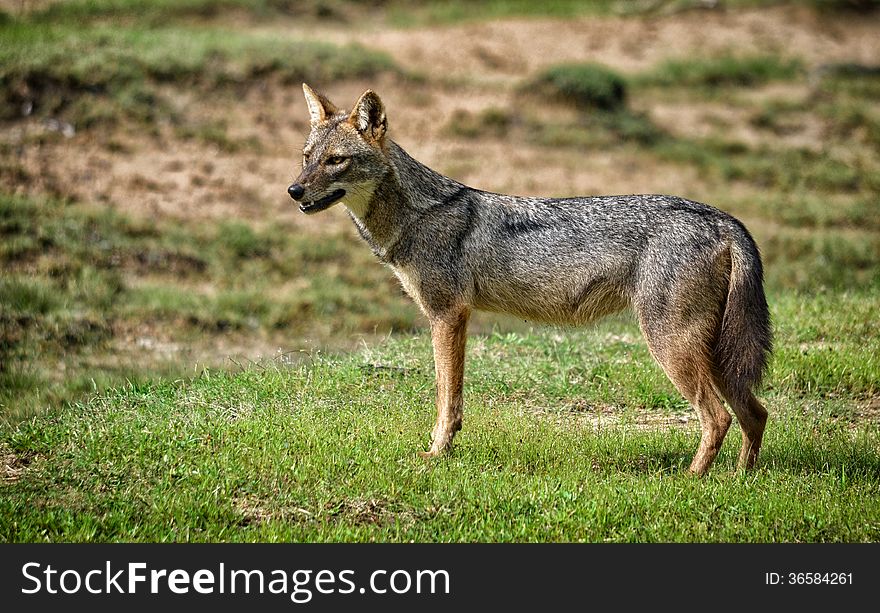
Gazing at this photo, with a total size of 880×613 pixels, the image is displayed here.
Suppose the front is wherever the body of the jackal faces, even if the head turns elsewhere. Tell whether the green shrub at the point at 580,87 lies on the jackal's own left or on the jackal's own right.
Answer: on the jackal's own right

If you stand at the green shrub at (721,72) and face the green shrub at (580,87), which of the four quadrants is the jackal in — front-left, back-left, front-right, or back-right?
front-left

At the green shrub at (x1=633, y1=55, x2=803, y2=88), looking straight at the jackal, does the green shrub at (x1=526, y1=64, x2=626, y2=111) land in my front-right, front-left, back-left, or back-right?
front-right

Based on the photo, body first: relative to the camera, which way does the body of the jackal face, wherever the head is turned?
to the viewer's left

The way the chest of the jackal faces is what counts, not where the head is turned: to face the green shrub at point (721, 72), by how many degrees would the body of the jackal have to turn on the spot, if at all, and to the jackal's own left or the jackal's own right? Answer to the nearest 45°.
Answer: approximately 90° to the jackal's own right
